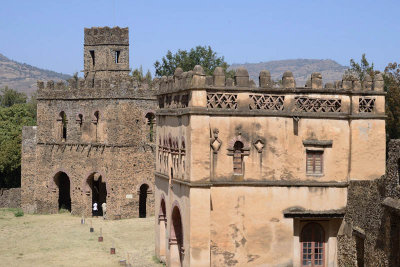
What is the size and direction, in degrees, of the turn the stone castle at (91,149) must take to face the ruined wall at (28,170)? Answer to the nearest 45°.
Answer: approximately 135° to its right

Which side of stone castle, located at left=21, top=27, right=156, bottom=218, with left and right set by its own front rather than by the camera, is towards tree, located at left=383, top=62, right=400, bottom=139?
left

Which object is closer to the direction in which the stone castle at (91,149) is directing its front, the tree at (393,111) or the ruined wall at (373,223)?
the ruined wall

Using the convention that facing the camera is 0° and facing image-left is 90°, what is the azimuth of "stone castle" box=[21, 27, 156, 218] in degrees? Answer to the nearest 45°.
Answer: approximately 0°
